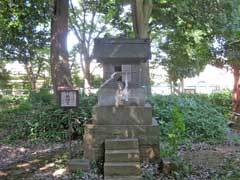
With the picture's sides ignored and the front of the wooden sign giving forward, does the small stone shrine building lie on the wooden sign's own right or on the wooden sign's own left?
on the wooden sign's own left

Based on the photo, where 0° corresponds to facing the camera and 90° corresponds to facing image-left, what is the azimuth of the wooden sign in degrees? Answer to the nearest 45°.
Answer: approximately 0°

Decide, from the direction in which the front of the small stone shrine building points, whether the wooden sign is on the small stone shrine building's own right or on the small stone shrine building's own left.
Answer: on the small stone shrine building's own right

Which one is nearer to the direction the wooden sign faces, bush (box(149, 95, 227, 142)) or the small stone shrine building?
the small stone shrine building

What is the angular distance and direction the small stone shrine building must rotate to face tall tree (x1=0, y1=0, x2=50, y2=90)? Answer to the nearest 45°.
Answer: approximately 135° to its right

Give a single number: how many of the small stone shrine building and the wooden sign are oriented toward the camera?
2

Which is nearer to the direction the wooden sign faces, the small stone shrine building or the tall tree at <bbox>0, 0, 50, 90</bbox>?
the small stone shrine building

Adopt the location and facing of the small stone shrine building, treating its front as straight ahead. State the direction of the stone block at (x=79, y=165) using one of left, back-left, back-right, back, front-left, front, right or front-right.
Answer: front-right

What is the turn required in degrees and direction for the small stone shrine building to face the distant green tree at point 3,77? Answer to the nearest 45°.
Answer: approximately 135° to its right
